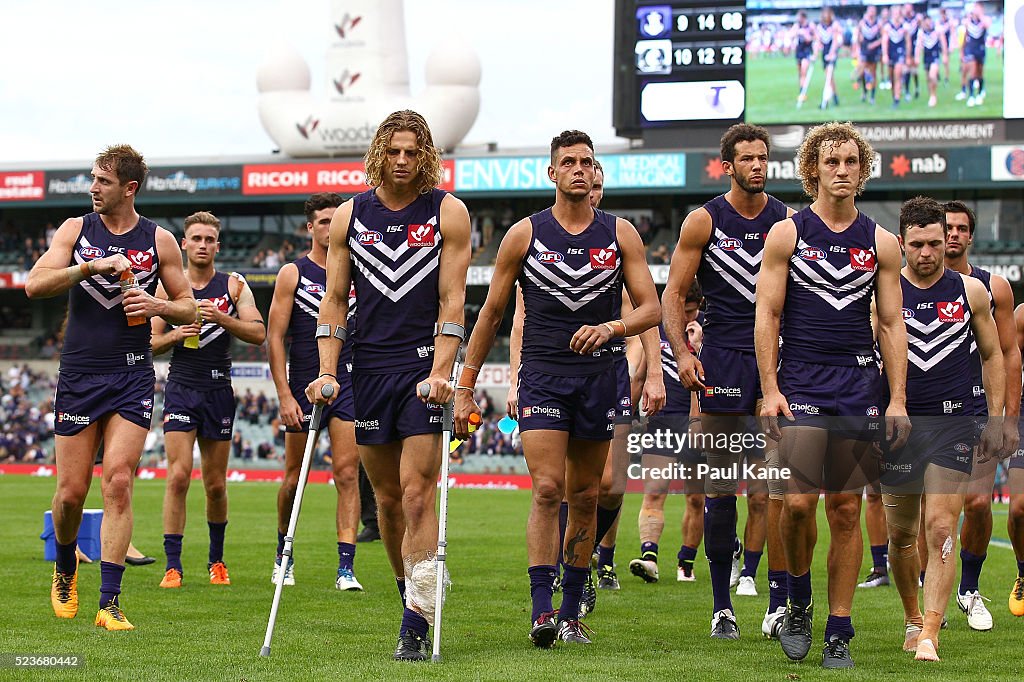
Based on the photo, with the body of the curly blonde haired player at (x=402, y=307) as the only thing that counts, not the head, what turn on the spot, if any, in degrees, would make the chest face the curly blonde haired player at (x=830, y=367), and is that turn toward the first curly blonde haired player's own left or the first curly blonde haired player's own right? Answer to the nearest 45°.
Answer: approximately 90° to the first curly blonde haired player's own left

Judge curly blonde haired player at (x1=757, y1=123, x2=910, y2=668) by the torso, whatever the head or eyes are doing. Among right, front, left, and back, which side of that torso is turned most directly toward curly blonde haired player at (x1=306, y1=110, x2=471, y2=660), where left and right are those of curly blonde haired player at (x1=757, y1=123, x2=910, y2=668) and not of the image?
right

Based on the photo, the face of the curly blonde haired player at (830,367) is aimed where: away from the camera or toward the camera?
toward the camera

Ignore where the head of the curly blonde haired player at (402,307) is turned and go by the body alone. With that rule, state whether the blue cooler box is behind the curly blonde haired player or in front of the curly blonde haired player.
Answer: behind

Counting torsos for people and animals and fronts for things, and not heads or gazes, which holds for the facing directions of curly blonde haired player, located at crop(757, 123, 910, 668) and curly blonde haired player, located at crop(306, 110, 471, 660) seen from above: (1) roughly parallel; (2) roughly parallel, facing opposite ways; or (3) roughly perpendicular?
roughly parallel

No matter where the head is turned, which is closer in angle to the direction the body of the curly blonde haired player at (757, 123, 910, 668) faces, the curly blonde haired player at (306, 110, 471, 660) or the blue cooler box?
the curly blonde haired player

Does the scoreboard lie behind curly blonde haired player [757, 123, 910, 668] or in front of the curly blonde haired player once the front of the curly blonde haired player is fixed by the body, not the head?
behind

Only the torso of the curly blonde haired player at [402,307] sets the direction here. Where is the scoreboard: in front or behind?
behind

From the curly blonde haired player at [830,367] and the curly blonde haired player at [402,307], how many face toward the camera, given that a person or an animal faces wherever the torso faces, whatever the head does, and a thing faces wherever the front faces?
2

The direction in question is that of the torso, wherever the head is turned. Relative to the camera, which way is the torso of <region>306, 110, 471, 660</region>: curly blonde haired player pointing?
toward the camera

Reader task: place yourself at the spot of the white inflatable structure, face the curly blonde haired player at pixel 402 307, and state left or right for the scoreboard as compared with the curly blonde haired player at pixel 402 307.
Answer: left
